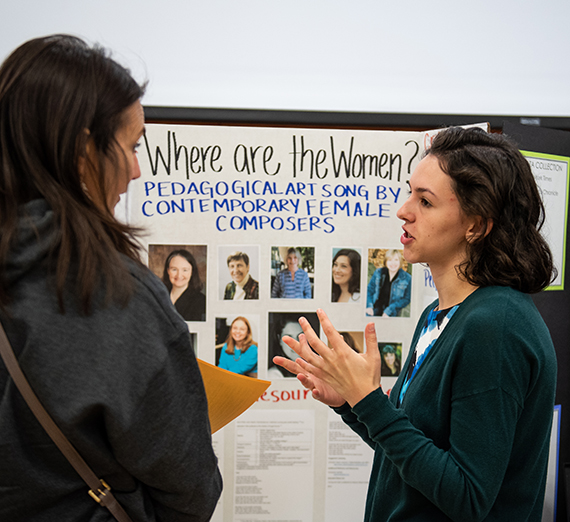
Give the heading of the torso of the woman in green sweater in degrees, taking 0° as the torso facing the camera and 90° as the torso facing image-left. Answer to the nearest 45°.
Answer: approximately 90°

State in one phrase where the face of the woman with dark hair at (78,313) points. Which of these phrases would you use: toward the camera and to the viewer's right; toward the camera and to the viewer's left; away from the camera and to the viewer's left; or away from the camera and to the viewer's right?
away from the camera and to the viewer's right

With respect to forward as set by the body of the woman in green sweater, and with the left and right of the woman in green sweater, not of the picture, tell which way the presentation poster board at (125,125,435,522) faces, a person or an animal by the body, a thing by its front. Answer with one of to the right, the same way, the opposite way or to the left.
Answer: to the left

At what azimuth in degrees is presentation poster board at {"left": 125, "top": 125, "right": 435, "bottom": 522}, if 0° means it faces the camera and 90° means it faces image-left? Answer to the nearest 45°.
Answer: approximately 0°

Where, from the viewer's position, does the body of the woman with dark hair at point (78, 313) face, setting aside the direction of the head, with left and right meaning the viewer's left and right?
facing away from the viewer and to the right of the viewer
